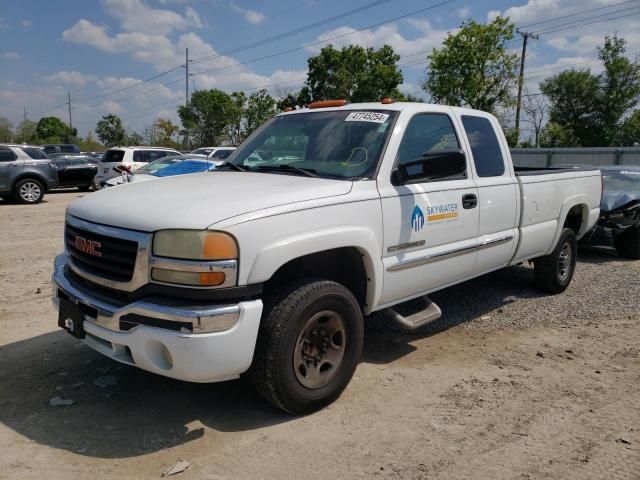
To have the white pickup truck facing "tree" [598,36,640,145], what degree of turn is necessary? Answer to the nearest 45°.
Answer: approximately 180°

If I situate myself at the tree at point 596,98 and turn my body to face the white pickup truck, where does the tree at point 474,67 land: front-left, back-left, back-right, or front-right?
front-right

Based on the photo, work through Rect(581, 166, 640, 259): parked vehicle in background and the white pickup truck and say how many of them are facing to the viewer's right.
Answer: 0

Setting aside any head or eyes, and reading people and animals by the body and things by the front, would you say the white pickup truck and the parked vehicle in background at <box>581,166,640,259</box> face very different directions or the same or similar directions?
same or similar directions

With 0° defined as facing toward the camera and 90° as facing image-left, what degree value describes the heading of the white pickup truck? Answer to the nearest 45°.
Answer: approximately 45°

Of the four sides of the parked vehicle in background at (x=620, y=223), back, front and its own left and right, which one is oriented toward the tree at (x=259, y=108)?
right

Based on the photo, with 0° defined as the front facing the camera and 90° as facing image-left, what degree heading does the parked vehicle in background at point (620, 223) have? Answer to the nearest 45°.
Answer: approximately 45°

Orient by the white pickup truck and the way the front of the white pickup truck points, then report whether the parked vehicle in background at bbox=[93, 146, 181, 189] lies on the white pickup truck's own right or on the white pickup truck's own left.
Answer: on the white pickup truck's own right

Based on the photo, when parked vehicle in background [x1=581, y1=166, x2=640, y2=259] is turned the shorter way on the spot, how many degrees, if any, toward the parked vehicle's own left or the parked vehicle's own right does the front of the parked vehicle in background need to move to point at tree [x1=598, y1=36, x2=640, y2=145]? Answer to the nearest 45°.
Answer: approximately 135° to the parked vehicle's own right

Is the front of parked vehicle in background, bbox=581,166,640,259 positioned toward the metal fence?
no

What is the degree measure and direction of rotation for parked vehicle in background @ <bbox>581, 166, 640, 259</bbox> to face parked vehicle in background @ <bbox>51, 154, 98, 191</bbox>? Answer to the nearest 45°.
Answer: approximately 45° to its right

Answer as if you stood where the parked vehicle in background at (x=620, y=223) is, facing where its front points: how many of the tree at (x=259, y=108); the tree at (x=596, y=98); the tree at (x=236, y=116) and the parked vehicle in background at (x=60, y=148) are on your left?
0

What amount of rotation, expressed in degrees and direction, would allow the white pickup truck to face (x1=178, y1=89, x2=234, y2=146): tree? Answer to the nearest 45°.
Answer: approximately 135° to its right

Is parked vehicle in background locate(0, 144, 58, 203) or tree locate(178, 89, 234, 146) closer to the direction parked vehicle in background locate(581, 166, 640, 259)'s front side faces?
the parked vehicle in background

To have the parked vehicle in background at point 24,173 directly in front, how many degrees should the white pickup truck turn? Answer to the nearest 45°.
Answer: approximately 90° to its right

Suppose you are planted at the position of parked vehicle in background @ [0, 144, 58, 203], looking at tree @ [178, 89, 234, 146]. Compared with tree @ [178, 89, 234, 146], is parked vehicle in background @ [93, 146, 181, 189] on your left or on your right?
right

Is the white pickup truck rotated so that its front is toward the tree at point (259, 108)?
no

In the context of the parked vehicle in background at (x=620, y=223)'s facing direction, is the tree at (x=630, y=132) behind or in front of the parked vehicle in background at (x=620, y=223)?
behind

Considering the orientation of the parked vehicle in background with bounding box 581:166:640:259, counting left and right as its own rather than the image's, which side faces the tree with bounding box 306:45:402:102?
right
